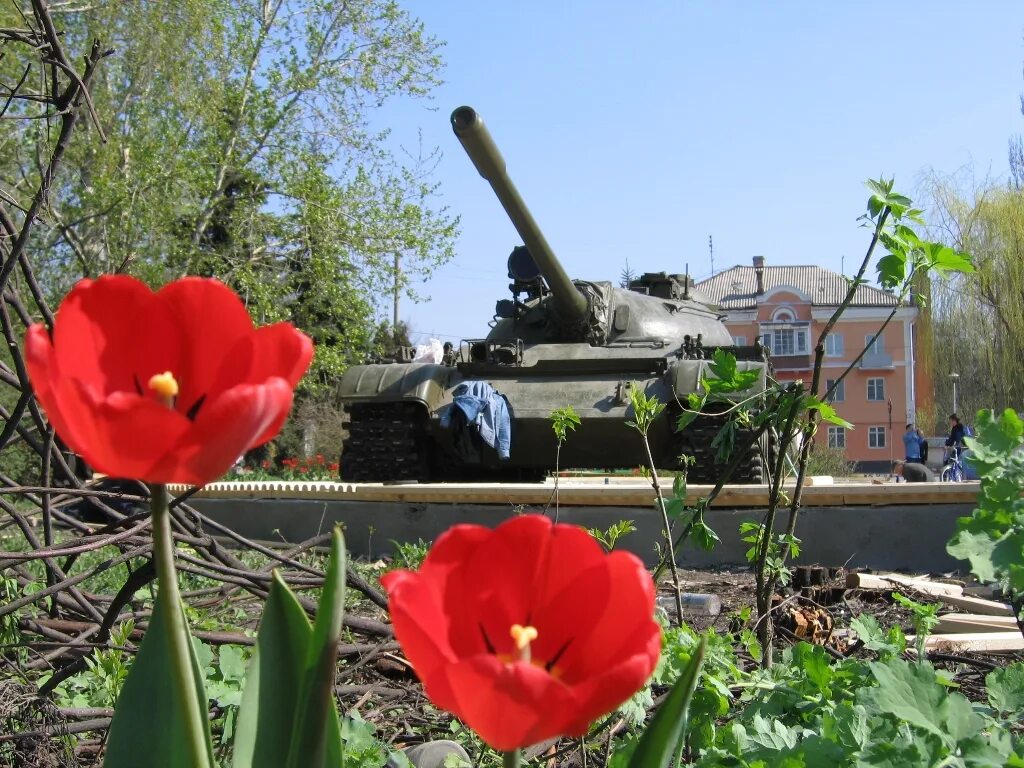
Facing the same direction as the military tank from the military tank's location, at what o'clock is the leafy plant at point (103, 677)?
The leafy plant is roughly at 12 o'clock from the military tank.

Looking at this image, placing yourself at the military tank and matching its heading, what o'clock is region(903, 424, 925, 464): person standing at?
The person standing is roughly at 7 o'clock from the military tank.

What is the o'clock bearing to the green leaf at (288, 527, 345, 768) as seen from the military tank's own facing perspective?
The green leaf is roughly at 12 o'clock from the military tank.

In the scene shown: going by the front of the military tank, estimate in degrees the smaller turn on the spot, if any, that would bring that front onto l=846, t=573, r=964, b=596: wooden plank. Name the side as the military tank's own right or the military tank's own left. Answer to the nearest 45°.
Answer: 0° — it already faces it

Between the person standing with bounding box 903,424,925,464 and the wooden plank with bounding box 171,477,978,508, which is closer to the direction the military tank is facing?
the wooden plank

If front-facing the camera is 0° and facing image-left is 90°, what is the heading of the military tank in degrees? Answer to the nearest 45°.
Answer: approximately 0°

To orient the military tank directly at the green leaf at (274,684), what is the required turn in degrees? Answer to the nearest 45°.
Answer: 0° — it already faces it
